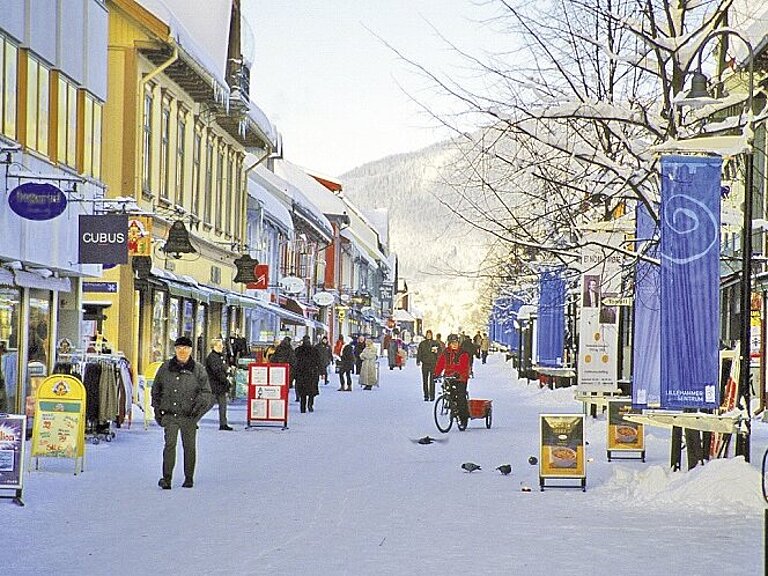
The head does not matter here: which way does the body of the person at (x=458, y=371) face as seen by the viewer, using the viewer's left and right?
facing the viewer and to the left of the viewer

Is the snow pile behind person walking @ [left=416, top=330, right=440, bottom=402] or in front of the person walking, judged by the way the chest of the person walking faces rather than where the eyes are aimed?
in front

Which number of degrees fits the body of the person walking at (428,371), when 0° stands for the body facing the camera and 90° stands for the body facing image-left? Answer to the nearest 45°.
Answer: approximately 0°

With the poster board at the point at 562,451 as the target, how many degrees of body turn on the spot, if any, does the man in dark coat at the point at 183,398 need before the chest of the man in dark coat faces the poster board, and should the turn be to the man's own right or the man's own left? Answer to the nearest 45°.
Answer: approximately 90° to the man's own left

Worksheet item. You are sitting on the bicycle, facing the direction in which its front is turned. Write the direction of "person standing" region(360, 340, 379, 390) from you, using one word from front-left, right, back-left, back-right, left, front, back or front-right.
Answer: back-right

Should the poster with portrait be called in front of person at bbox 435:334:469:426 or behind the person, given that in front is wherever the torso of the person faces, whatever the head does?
behind

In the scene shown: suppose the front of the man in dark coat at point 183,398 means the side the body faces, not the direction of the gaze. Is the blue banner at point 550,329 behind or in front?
behind

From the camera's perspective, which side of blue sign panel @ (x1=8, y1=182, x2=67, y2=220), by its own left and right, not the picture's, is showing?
front

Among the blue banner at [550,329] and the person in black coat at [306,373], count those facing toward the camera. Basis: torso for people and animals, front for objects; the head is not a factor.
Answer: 1
